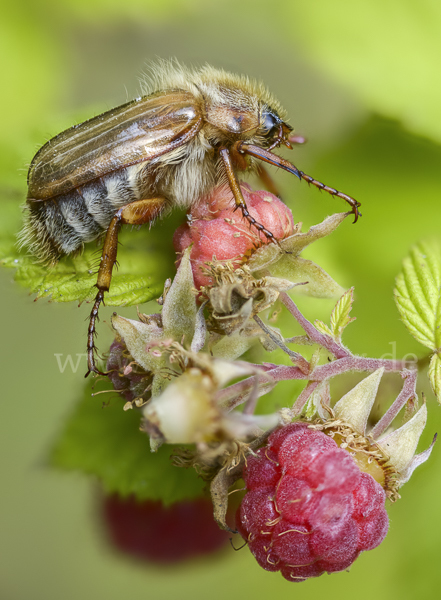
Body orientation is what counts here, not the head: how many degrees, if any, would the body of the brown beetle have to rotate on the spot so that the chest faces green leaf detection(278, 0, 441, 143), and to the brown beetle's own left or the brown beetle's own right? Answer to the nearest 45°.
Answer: approximately 45° to the brown beetle's own left

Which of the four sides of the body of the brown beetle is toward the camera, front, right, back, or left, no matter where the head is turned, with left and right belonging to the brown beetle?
right
